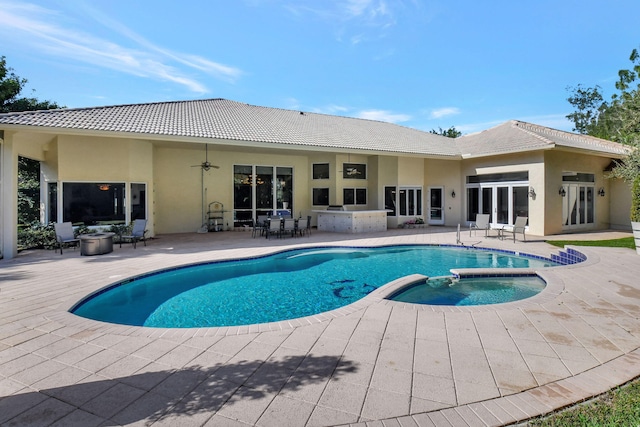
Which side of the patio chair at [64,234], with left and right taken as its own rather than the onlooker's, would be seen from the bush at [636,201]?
front

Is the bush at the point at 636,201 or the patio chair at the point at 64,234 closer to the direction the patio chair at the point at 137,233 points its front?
the patio chair

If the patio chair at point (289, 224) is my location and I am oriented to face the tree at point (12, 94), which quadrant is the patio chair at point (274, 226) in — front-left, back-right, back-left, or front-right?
front-left

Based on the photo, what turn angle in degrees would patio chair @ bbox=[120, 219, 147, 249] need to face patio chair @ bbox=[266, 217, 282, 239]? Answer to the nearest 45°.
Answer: approximately 135° to its left

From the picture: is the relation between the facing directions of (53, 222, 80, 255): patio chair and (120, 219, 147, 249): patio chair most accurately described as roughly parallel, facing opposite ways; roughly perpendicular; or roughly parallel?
roughly perpendicular

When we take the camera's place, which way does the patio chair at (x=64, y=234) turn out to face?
facing the viewer and to the right of the viewer

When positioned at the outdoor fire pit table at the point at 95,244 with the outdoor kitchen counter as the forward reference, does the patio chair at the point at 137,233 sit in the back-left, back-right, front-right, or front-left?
front-left

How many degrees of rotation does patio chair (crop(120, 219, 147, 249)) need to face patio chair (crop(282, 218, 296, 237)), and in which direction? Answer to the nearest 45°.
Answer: approximately 135° to its left

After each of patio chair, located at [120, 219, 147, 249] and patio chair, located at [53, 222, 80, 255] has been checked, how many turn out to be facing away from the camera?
0

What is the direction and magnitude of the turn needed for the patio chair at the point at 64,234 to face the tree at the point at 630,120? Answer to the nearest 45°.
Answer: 0° — it already faces it

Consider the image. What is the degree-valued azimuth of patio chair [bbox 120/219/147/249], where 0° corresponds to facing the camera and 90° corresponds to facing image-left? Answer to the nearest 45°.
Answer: approximately 45°

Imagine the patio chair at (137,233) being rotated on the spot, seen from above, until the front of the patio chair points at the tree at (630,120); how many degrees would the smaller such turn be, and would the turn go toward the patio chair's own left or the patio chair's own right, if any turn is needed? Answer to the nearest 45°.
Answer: approximately 90° to the patio chair's own left
